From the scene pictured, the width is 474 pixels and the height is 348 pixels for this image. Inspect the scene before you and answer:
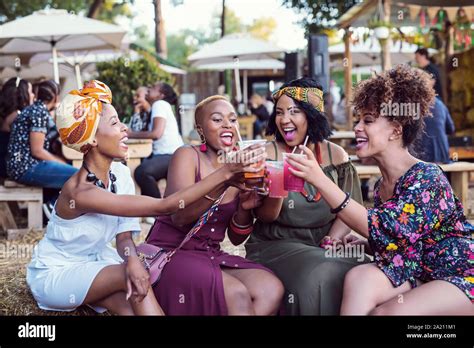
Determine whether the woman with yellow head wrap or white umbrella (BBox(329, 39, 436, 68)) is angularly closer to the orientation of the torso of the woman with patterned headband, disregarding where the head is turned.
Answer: the woman with yellow head wrap

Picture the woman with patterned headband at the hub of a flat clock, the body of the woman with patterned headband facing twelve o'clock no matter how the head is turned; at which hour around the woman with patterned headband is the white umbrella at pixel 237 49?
The white umbrella is roughly at 6 o'clock from the woman with patterned headband.

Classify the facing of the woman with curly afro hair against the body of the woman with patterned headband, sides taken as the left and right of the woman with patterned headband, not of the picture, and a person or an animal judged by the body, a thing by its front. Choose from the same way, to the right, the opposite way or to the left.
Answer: to the right

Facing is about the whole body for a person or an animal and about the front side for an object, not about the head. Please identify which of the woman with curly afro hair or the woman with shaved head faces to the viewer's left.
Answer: the woman with curly afro hair

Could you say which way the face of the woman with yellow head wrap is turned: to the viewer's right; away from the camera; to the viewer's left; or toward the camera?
to the viewer's right

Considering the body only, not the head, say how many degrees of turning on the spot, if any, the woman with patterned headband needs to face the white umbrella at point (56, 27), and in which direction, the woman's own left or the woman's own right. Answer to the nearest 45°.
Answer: approximately 135° to the woman's own right

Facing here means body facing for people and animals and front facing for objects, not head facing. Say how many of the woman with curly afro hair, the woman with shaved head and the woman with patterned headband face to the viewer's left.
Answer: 1

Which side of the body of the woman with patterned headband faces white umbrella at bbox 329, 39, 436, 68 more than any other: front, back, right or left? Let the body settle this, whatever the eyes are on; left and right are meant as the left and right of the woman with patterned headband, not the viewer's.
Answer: back

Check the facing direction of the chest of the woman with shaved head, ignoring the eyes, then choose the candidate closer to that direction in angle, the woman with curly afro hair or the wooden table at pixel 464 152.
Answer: the woman with curly afro hair

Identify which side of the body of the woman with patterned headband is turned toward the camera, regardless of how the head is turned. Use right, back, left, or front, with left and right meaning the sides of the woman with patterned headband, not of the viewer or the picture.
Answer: front

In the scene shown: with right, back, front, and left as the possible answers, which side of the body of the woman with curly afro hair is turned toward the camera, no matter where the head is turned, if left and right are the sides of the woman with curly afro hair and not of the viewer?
left

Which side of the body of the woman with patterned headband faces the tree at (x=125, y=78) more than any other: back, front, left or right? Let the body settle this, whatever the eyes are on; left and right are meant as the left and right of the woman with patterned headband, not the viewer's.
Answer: back

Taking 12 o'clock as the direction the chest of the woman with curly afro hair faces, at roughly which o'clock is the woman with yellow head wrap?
The woman with yellow head wrap is roughly at 12 o'clock from the woman with curly afro hair.

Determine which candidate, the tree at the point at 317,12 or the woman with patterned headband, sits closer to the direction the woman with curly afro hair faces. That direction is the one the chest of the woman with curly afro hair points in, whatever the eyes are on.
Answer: the woman with patterned headband

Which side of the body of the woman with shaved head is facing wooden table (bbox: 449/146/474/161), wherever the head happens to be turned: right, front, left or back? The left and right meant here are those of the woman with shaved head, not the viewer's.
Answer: left
